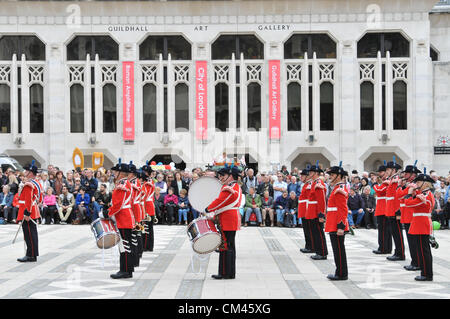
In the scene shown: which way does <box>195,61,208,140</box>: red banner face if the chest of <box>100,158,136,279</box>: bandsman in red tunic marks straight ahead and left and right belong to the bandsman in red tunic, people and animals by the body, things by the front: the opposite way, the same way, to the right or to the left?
to the left

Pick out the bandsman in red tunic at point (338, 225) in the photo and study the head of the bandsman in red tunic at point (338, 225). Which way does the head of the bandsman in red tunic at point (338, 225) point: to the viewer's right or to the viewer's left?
to the viewer's left

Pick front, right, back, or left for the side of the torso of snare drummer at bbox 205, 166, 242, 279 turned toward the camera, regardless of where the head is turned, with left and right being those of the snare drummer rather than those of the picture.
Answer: left

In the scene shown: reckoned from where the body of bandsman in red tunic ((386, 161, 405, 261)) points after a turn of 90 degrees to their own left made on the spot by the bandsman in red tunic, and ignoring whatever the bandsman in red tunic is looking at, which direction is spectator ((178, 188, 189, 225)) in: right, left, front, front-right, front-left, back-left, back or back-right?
back-right

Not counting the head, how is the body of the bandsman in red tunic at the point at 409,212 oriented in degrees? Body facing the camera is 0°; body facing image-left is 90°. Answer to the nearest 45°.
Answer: approximately 90°

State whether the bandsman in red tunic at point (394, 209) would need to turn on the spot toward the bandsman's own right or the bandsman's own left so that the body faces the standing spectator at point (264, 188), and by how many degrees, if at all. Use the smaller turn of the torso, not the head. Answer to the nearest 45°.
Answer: approximately 45° to the bandsman's own right

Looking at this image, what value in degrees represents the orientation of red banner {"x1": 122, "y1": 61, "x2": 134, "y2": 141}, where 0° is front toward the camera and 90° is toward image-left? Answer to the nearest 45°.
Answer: approximately 0°

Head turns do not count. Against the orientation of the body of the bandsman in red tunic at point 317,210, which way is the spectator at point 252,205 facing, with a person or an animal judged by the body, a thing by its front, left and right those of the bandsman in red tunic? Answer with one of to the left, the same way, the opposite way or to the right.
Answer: to the left

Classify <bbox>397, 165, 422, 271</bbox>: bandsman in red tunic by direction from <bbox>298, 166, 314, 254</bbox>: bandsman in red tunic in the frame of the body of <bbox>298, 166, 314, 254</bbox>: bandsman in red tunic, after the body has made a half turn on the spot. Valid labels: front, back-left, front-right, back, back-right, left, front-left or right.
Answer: front-right

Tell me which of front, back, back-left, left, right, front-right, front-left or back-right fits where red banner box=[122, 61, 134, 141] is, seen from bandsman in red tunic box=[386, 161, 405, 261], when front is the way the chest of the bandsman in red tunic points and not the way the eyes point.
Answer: front-right

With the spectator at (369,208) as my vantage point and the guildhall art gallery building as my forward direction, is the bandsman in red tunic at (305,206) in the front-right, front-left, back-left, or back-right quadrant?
back-left

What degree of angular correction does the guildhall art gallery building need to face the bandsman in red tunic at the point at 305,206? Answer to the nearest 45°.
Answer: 0° — it already faces them

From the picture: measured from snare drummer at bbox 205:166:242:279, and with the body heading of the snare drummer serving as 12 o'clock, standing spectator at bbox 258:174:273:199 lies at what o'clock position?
The standing spectator is roughly at 3 o'clock from the snare drummer.

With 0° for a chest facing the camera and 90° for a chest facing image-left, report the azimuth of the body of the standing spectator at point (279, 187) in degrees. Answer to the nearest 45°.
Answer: approximately 0°
